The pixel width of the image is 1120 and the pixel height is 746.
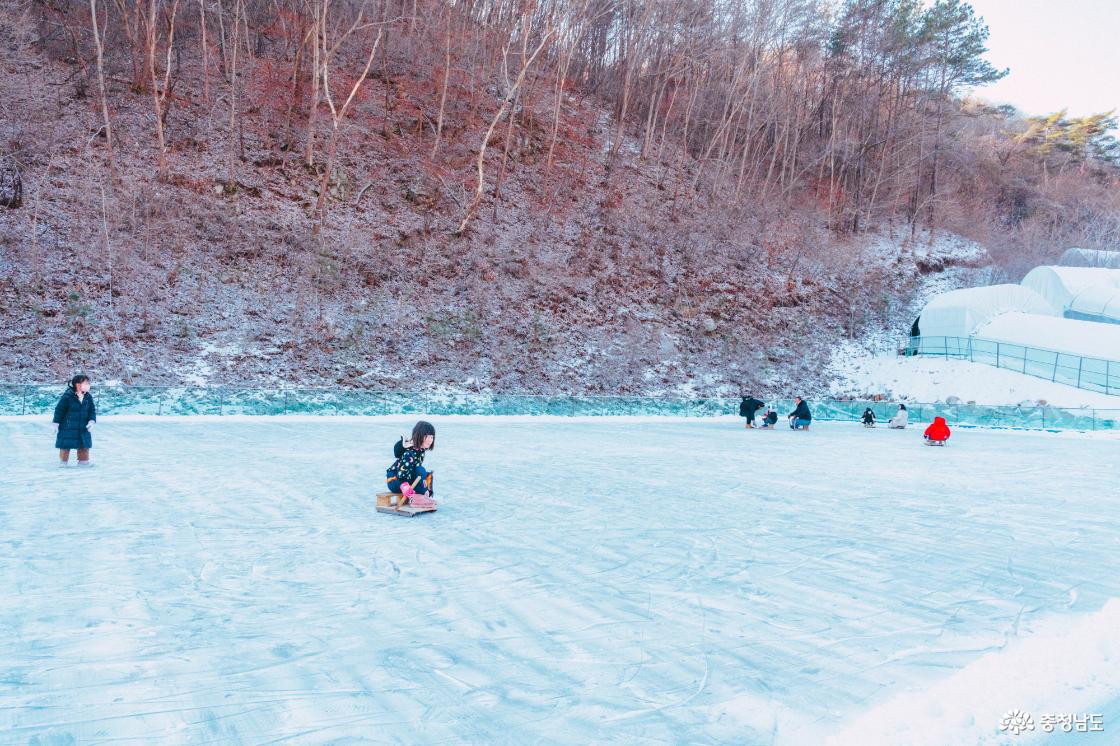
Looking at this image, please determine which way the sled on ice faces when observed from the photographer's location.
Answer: facing to the right of the viewer

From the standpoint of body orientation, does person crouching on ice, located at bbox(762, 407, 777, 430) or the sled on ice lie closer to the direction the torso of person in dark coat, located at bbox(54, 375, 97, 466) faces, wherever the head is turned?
the sled on ice

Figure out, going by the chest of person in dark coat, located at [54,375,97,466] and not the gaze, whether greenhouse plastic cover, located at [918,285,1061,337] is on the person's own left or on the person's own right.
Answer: on the person's own left

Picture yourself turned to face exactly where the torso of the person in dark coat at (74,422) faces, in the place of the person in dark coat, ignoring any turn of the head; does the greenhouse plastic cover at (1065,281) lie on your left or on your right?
on your left

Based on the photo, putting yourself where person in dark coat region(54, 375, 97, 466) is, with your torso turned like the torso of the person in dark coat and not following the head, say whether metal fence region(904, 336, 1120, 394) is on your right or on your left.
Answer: on your left

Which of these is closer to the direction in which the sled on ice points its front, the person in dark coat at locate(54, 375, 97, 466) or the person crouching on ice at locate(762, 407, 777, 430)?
the person crouching on ice
